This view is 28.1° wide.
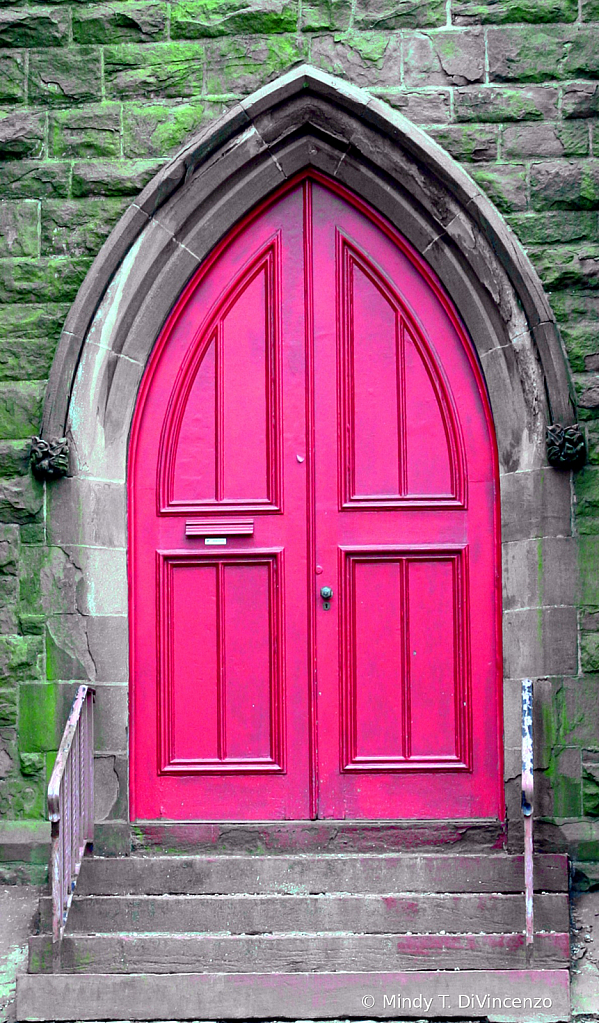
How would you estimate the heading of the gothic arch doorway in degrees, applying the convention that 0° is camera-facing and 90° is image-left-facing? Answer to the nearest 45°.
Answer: approximately 0°

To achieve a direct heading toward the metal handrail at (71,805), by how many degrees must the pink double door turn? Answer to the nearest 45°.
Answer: approximately 45° to its right
